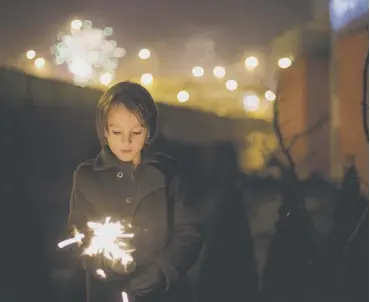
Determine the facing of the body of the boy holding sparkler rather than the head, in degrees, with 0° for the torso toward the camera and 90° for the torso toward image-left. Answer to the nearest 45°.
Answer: approximately 0°
